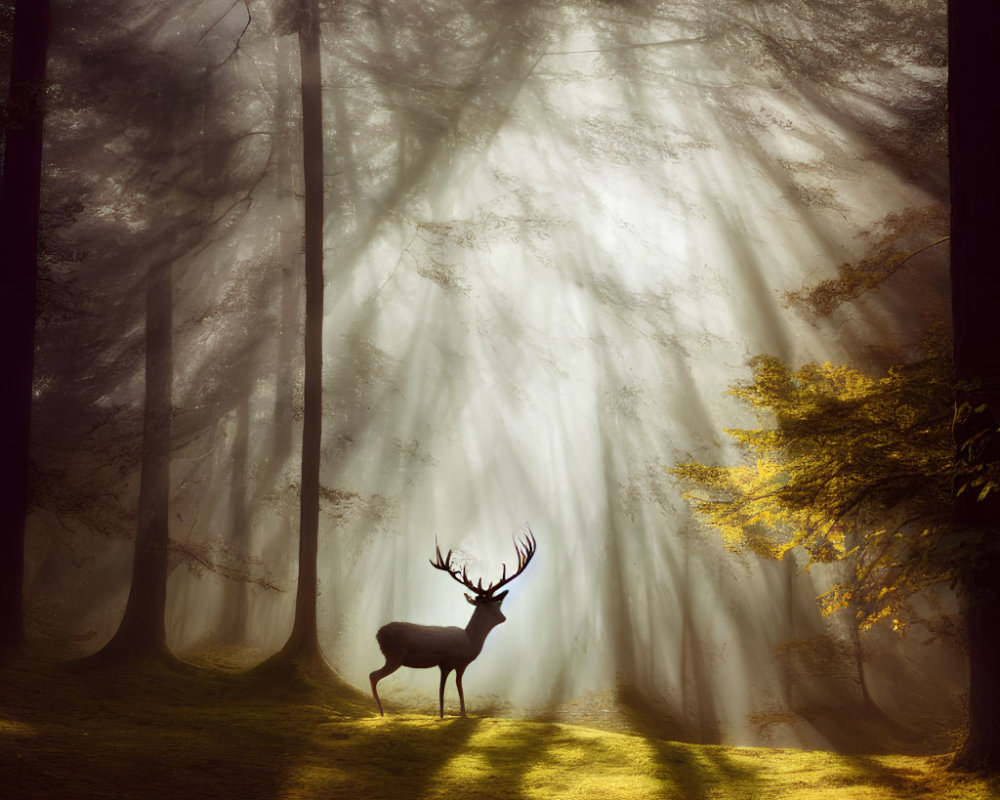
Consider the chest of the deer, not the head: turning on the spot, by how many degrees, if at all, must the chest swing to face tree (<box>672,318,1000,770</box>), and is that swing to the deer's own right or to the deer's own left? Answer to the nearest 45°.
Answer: approximately 45° to the deer's own right

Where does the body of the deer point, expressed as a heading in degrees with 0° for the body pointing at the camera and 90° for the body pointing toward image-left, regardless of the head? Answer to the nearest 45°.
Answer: approximately 270°
